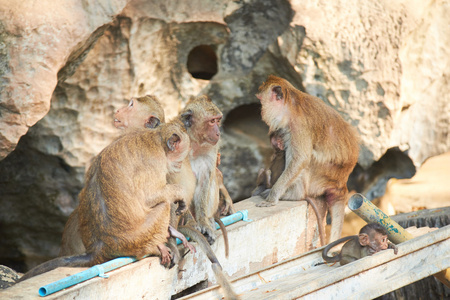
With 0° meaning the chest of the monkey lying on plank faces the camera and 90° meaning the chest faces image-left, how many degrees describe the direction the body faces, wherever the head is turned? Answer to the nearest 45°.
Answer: approximately 270°

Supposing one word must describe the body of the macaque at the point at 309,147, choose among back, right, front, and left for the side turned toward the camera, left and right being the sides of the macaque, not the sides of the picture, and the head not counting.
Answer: left

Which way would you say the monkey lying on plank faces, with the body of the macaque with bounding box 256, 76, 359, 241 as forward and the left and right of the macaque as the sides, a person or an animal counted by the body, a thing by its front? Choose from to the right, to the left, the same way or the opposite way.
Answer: the opposite way

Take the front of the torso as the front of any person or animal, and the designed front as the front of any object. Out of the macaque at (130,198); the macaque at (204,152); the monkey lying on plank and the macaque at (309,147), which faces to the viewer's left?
the macaque at (309,147)

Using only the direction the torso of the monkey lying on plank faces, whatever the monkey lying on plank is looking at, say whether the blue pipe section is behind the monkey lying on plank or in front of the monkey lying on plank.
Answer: behind

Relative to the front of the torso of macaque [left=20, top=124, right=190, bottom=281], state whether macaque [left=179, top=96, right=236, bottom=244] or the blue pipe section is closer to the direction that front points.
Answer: the macaque

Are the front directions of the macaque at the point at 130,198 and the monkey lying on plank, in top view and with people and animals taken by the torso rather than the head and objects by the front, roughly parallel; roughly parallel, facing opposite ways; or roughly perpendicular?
roughly perpendicular

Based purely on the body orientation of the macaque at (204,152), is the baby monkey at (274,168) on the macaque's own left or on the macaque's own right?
on the macaque's own left

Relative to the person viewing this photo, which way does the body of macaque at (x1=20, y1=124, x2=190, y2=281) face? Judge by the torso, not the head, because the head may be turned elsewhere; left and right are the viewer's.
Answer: facing away from the viewer and to the right of the viewer

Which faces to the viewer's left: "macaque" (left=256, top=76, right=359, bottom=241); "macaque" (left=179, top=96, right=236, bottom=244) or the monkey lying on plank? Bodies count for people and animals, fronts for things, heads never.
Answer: "macaque" (left=256, top=76, right=359, bottom=241)

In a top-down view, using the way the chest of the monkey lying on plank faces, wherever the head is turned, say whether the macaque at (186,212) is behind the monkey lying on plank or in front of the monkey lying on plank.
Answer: behind

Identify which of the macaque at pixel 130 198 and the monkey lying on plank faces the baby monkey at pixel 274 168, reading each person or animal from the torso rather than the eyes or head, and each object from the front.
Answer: the macaque
